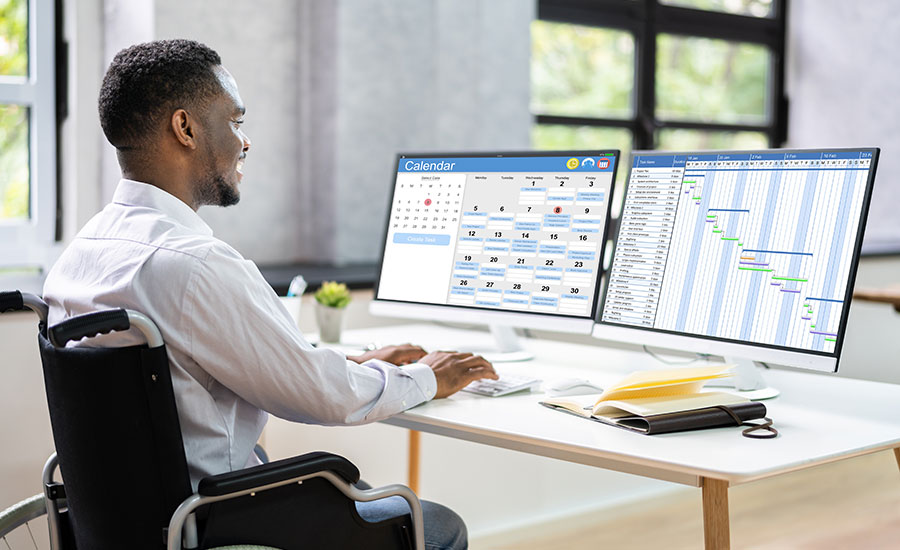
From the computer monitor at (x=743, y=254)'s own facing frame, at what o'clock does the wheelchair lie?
The wheelchair is roughly at 12 o'clock from the computer monitor.

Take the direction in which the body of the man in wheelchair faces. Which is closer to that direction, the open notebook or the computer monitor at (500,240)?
the computer monitor

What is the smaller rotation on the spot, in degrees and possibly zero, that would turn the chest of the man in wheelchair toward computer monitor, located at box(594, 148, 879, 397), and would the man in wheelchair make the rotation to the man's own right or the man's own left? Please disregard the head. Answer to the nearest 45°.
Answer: approximately 45° to the man's own right

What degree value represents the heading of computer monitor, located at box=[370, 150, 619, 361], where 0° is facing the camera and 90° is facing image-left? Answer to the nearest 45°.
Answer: approximately 45°

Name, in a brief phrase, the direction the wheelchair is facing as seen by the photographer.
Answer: facing away from the viewer and to the right of the viewer

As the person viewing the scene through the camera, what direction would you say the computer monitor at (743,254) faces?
facing the viewer and to the left of the viewer

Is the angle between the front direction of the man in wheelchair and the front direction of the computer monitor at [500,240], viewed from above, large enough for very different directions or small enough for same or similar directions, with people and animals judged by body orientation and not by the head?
very different directions

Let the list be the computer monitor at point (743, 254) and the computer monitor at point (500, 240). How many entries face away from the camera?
0

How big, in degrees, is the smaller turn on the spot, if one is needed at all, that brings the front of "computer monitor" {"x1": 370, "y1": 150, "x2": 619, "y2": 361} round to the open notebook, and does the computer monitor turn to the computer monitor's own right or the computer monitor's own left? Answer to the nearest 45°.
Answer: approximately 90° to the computer monitor's own left
